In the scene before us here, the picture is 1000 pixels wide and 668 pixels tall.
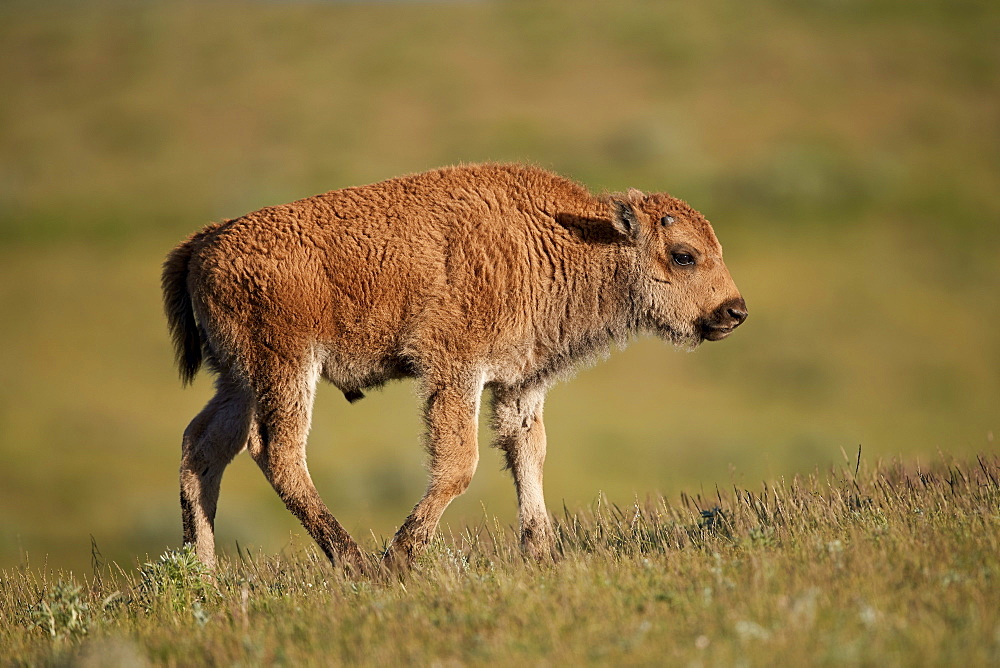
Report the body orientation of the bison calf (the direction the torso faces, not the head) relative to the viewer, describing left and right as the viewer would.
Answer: facing to the right of the viewer
